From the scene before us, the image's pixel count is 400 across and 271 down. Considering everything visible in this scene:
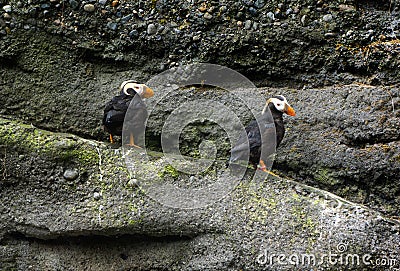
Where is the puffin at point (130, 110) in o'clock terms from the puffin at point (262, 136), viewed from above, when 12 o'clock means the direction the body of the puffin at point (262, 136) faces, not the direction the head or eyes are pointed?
the puffin at point (130, 110) is roughly at 6 o'clock from the puffin at point (262, 136).

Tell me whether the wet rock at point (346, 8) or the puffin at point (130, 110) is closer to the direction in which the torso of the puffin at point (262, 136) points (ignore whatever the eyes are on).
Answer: the wet rock

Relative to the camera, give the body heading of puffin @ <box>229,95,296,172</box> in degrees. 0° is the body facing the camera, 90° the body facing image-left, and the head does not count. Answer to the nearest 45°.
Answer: approximately 270°

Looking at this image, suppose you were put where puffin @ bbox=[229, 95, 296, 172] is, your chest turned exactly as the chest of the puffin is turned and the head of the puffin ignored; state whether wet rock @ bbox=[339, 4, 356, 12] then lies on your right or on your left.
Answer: on your left

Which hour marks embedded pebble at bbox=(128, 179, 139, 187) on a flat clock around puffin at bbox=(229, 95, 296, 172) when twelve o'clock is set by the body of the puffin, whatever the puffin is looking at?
The embedded pebble is roughly at 5 o'clock from the puffin.

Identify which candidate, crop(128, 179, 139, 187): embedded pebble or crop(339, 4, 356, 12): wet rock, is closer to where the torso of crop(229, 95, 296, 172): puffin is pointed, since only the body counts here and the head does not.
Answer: the wet rock
